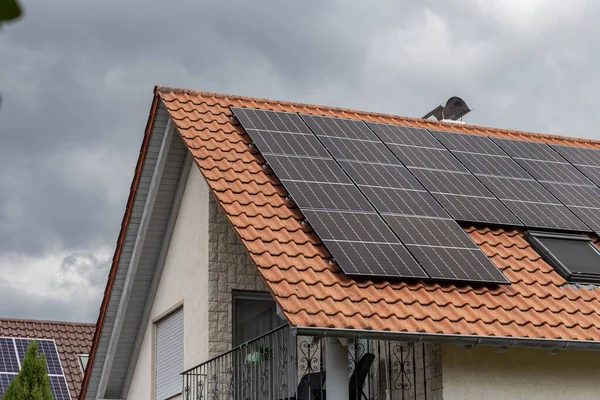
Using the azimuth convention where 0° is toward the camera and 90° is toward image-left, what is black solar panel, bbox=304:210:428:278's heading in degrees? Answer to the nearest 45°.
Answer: approximately 315°

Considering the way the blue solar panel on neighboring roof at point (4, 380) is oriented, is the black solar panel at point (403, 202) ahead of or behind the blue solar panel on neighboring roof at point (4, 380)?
ahead

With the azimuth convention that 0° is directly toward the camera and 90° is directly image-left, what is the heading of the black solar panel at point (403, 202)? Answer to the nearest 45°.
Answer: approximately 315°

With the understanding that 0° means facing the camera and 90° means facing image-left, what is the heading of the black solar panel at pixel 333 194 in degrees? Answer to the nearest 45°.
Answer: approximately 315°
